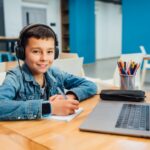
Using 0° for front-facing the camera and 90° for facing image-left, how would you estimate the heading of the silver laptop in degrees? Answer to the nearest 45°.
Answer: approximately 90°

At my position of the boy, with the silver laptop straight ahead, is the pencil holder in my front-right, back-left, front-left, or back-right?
front-left

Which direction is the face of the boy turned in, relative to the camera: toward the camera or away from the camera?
toward the camera

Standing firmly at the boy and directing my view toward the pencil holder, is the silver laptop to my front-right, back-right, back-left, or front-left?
front-right
